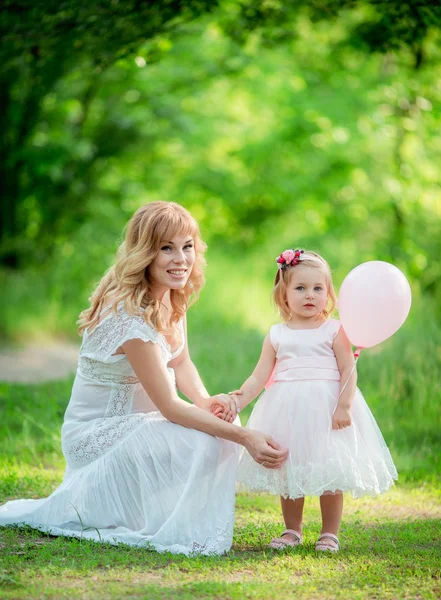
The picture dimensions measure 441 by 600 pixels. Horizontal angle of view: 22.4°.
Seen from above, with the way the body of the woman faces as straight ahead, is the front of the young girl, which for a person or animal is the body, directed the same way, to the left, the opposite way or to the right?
to the right

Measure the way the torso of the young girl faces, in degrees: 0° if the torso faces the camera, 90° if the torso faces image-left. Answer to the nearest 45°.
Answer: approximately 0°

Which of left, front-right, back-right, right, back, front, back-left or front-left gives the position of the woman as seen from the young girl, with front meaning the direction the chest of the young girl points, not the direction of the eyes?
right

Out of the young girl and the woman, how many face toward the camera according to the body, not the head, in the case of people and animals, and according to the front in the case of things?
1

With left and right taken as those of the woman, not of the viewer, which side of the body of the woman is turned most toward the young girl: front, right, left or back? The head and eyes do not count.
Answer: front

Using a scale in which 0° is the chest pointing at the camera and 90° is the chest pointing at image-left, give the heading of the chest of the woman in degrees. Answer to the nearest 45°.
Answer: approximately 270°
